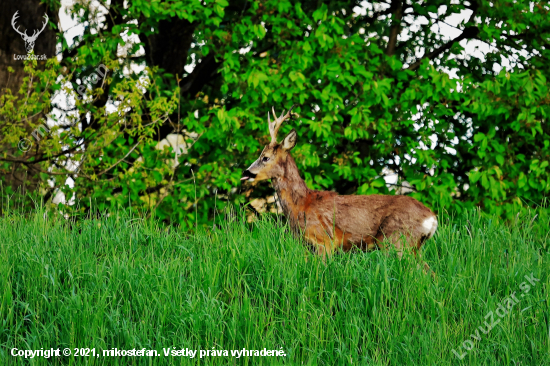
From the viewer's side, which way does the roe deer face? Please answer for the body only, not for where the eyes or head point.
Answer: to the viewer's left
